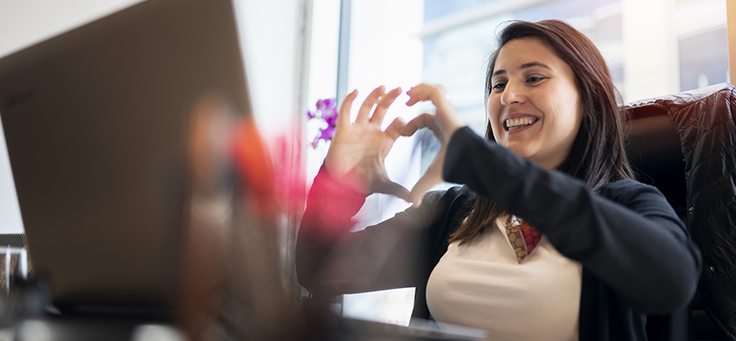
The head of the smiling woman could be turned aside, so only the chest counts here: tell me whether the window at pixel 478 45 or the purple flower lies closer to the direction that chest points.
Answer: the purple flower

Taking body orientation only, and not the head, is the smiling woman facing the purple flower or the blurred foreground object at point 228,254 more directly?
the blurred foreground object

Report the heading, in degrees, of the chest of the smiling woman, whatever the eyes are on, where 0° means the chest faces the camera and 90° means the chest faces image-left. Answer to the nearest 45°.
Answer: approximately 45°

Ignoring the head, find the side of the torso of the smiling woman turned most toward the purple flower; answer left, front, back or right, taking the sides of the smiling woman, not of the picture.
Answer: right

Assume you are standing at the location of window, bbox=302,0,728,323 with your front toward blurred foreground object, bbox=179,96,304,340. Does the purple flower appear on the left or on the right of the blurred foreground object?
right
